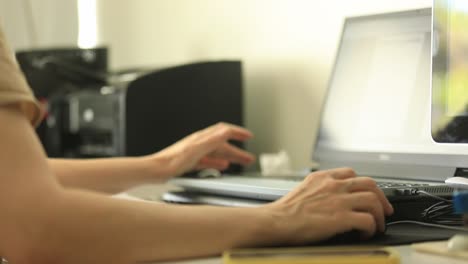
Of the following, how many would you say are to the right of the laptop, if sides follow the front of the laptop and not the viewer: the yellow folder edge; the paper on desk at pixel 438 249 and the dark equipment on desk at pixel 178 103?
1

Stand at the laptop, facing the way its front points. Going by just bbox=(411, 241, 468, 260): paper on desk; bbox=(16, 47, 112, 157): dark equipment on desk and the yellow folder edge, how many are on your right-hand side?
1

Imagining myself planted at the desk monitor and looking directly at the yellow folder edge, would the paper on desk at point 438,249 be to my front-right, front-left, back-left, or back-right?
front-left

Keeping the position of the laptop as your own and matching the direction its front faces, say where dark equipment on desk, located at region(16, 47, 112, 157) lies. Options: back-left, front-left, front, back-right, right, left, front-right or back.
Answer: right

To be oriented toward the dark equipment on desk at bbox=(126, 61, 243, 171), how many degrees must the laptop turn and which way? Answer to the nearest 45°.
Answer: approximately 90° to its right

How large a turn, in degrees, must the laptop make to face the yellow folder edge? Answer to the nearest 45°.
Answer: approximately 45° to its left

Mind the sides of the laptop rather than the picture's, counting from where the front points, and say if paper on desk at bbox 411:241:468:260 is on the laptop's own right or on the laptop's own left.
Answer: on the laptop's own left

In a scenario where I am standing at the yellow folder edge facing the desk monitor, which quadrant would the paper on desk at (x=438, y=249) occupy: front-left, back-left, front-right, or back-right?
front-right

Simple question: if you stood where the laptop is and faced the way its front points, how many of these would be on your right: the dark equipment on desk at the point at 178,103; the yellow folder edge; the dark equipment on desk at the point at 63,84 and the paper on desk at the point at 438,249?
2

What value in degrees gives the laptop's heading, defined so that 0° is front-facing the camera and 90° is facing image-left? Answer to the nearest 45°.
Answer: approximately 45°

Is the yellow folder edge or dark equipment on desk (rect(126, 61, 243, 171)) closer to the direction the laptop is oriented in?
the yellow folder edge

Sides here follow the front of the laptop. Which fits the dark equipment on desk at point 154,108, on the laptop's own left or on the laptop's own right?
on the laptop's own right
